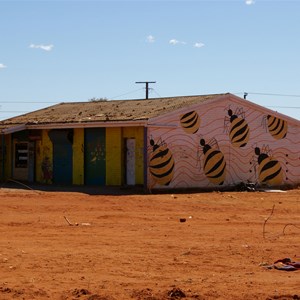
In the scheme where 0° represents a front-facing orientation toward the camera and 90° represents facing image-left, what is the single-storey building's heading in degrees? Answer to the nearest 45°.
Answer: approximately 45°
